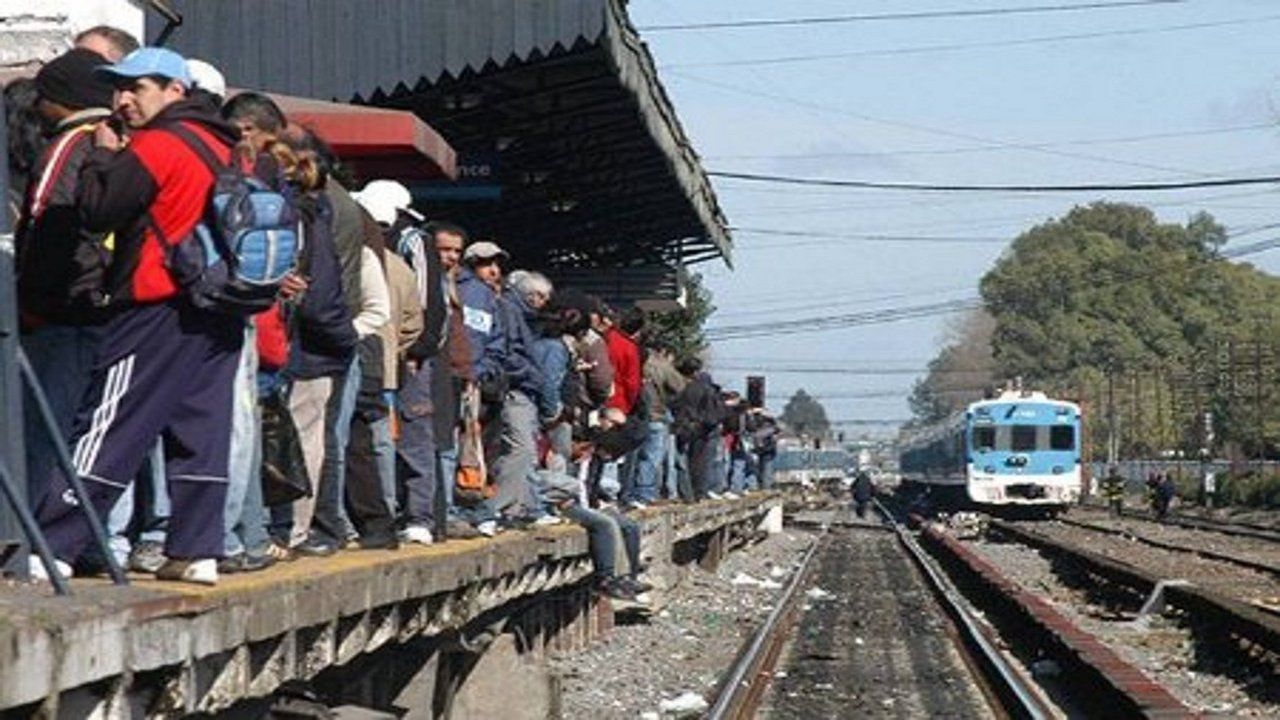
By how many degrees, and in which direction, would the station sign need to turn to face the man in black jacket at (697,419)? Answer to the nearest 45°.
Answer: approximately 135° to its left

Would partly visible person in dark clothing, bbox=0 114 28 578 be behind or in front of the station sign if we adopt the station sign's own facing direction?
in front

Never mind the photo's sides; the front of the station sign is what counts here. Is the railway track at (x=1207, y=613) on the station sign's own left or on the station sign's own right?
on the station sign's own left

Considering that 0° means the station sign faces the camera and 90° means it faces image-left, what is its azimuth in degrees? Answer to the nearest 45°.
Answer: approximately 0°

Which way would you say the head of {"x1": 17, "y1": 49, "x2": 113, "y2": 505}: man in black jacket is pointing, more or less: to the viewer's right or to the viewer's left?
to the viewer's right

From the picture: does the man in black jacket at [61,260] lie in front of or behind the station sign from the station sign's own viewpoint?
in front

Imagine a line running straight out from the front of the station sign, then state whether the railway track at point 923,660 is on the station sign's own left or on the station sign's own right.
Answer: on the station sign's own left
